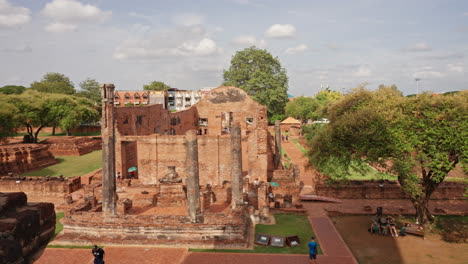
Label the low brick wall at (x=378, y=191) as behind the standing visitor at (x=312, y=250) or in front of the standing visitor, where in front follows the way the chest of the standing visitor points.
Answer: in front

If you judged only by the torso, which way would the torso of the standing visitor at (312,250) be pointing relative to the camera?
away from the camera

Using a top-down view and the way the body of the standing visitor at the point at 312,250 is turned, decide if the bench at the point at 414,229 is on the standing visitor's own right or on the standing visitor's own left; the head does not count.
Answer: on the standing visitor's own right

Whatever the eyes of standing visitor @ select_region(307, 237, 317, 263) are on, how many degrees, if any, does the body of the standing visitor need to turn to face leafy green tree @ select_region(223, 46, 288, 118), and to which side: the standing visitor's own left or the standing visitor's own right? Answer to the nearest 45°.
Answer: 0° — they already face it

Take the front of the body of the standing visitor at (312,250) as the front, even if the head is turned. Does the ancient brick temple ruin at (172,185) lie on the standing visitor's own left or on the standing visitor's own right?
on the standing visitor's own left

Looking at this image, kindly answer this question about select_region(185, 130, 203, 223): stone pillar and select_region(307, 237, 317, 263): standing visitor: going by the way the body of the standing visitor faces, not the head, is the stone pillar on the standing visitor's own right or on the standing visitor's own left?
on the standing visitor's own left

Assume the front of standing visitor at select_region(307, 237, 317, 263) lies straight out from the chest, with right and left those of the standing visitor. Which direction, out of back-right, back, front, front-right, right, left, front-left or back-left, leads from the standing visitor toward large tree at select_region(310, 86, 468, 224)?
front-right

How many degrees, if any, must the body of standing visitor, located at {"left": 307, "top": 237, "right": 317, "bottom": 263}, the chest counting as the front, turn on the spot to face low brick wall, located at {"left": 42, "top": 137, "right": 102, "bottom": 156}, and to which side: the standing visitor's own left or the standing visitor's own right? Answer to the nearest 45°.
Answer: approximately 45° to the standing visitor's own left

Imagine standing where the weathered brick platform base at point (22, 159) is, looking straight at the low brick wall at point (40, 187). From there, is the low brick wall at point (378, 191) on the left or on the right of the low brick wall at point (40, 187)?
left

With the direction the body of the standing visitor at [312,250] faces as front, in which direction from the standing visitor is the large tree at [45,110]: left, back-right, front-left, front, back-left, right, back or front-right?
front-left

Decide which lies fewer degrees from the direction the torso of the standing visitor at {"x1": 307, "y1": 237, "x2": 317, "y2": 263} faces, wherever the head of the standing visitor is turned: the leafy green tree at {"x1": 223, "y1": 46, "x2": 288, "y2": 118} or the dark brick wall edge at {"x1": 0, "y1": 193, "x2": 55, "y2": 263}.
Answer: the leafy green tree
